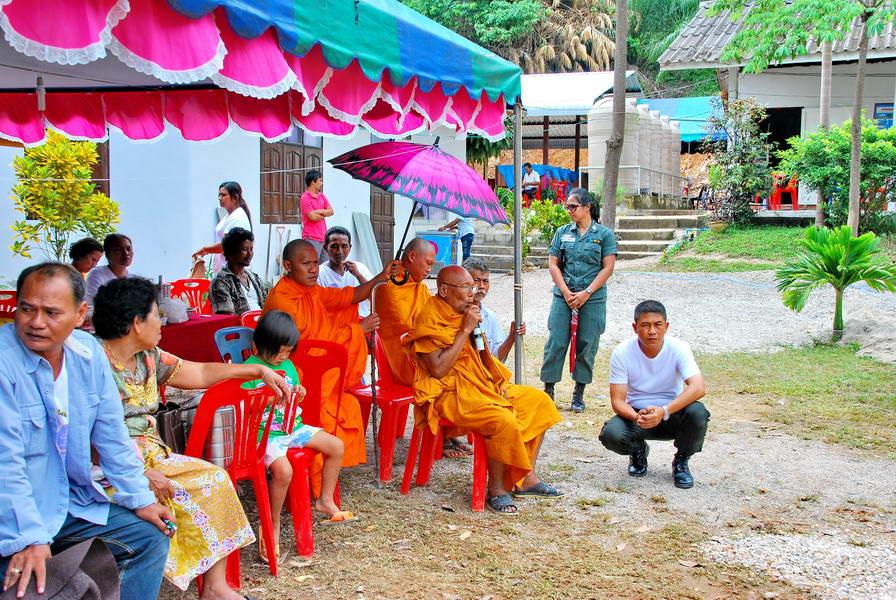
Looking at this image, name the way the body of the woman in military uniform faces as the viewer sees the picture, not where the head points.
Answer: toward the camera

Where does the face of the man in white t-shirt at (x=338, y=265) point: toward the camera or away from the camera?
toward the camera

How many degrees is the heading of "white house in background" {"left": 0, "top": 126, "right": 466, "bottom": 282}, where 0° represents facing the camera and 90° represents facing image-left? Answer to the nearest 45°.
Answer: approximately 0°

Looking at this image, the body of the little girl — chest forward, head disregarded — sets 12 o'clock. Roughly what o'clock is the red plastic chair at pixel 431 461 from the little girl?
The red plastic chair is roughly at 9 o'clock from the little girl.

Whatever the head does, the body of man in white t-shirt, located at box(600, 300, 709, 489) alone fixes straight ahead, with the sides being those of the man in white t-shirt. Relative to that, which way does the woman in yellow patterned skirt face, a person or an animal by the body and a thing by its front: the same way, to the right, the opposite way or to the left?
to the left

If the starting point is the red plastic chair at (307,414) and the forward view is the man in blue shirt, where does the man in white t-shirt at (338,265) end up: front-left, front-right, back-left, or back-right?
back-right

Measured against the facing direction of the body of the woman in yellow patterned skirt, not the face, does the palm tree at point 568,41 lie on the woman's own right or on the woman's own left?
on the woman's own left

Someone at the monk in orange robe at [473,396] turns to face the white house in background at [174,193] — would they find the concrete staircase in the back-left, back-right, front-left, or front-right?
front-right

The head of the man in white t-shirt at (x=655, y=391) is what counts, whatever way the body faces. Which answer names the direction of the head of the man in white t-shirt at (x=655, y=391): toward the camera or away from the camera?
toward the camera

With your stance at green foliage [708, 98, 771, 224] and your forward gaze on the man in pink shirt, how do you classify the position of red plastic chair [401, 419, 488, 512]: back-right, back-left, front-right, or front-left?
front-left

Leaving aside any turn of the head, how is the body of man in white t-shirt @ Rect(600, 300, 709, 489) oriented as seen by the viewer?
toward the camera

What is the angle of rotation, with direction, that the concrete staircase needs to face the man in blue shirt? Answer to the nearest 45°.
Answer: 0° — it already faces them

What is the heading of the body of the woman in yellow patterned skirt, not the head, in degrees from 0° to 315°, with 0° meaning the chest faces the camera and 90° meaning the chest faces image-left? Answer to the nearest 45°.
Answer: approximately 315°

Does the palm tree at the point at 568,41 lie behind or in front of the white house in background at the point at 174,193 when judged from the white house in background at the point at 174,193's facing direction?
behind

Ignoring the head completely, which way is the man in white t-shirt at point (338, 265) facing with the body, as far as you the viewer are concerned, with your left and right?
facing the viewer
